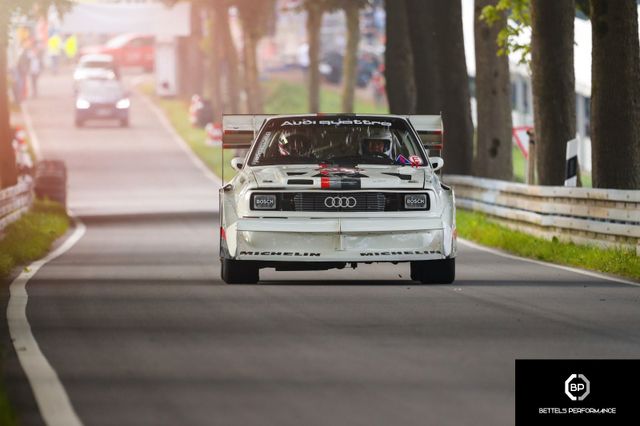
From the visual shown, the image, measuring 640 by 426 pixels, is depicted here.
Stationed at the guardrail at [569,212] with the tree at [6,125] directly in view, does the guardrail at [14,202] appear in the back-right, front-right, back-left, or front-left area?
front-left

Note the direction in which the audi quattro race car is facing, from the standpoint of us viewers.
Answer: facing the viewer

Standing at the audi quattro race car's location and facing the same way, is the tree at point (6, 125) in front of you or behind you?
behind

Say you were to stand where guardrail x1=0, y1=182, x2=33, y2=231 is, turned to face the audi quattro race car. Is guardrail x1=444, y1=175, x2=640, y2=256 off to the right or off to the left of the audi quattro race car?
left

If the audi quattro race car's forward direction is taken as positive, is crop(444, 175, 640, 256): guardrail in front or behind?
behind

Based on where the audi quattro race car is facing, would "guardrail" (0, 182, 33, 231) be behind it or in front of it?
behind
